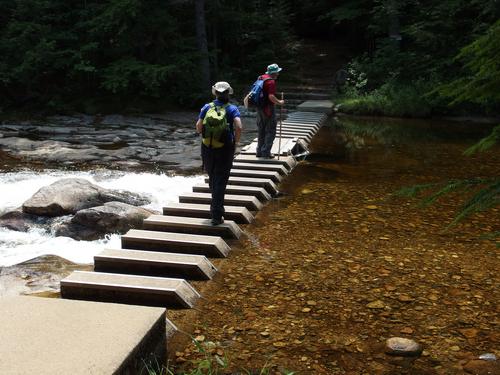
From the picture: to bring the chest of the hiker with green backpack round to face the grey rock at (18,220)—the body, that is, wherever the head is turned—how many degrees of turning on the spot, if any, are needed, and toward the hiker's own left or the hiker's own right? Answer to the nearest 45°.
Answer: approximately 45° to the hiker's own left

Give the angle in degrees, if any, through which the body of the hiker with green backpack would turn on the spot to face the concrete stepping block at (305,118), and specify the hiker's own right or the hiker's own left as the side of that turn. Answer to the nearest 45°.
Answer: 0° — they already face it

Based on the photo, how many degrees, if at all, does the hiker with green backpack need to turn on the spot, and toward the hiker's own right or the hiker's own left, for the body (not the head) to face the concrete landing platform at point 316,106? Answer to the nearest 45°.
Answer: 0° — they already face it

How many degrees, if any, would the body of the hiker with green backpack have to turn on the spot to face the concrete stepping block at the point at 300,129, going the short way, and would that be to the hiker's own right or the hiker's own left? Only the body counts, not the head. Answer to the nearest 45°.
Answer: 0° — they already face it

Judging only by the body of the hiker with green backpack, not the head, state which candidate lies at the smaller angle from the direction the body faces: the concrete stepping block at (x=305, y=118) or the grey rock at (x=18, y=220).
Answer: the concrete stepping block

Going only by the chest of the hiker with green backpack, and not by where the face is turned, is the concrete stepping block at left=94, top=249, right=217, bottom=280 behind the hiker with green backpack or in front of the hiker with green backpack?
behind

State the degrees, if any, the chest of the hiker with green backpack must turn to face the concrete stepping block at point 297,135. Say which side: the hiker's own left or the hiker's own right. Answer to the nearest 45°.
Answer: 0° — they already face it

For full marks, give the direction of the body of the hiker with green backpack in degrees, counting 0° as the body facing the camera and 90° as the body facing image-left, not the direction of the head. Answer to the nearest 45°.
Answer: approximately 180°

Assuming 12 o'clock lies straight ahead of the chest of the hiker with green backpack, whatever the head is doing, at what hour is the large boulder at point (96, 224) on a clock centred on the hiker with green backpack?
The large boulder is roughly at 10 o'clock from the hiker with green backpack.

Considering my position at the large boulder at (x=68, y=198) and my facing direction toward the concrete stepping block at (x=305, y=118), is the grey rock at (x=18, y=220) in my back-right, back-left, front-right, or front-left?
back-left

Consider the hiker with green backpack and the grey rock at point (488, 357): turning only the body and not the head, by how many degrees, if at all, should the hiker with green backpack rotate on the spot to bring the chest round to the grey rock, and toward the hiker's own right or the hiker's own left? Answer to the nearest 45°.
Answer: approximately 135° to the hiker's own right
